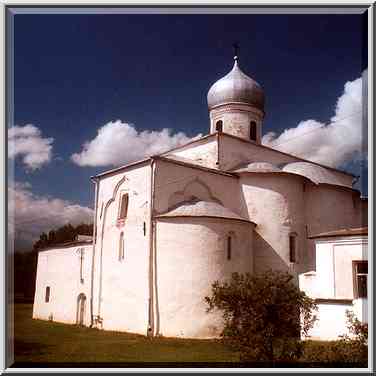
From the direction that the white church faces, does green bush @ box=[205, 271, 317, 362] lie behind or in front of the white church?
behind

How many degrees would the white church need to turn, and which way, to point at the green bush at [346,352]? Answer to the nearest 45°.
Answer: approximately 135° to its left

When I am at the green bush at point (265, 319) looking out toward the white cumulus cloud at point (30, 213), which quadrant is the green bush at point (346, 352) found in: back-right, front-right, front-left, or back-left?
back-right
